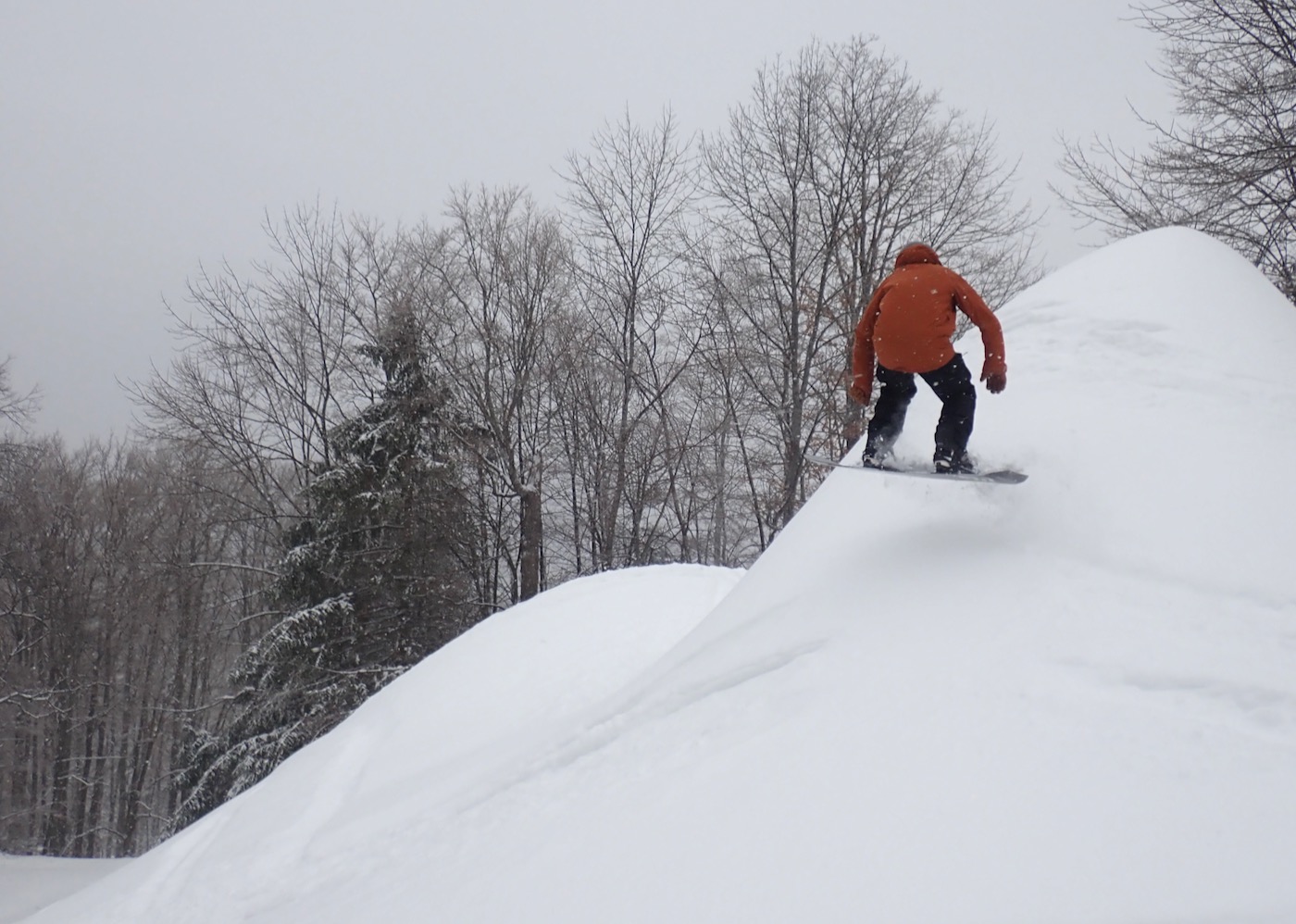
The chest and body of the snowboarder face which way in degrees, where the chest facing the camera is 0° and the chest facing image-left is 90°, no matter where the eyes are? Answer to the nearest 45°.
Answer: approximately 180°

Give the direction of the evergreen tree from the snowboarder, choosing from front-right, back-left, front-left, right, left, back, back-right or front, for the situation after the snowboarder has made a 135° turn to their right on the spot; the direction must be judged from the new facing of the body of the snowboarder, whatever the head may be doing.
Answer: back

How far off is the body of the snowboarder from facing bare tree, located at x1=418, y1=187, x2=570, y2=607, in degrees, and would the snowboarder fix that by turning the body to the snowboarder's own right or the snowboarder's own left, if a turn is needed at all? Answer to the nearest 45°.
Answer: approximately 45° to the snowboarder's own left
